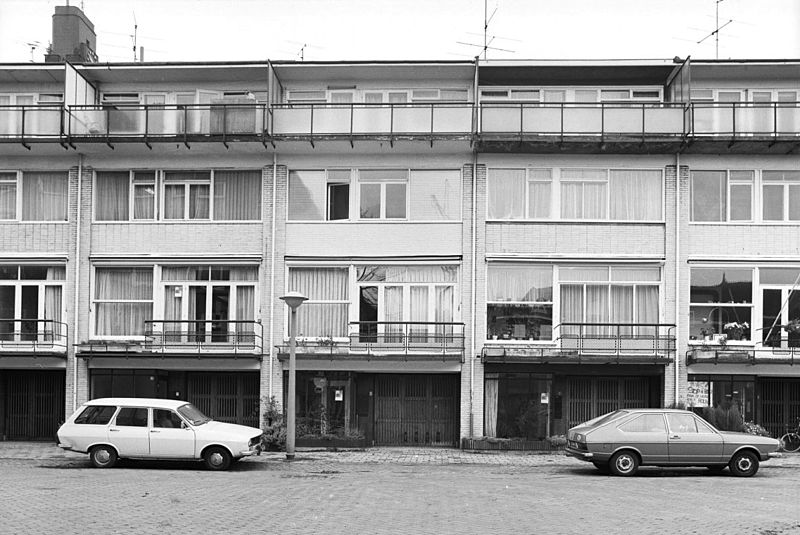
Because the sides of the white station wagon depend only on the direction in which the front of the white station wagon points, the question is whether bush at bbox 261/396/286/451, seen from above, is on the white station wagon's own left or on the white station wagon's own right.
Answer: on the white station wagon's own left

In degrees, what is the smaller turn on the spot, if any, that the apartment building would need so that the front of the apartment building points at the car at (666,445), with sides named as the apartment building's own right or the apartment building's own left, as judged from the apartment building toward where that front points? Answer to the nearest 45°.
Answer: approximately 45° to the apartment building's own left

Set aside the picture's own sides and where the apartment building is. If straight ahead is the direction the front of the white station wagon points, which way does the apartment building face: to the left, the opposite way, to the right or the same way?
to the right

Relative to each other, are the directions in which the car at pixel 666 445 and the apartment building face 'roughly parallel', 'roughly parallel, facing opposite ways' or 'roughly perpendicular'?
roughly perpendicular

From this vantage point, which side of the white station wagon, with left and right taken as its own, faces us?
right

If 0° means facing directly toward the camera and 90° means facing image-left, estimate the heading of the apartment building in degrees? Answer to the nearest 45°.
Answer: approximately 0°
